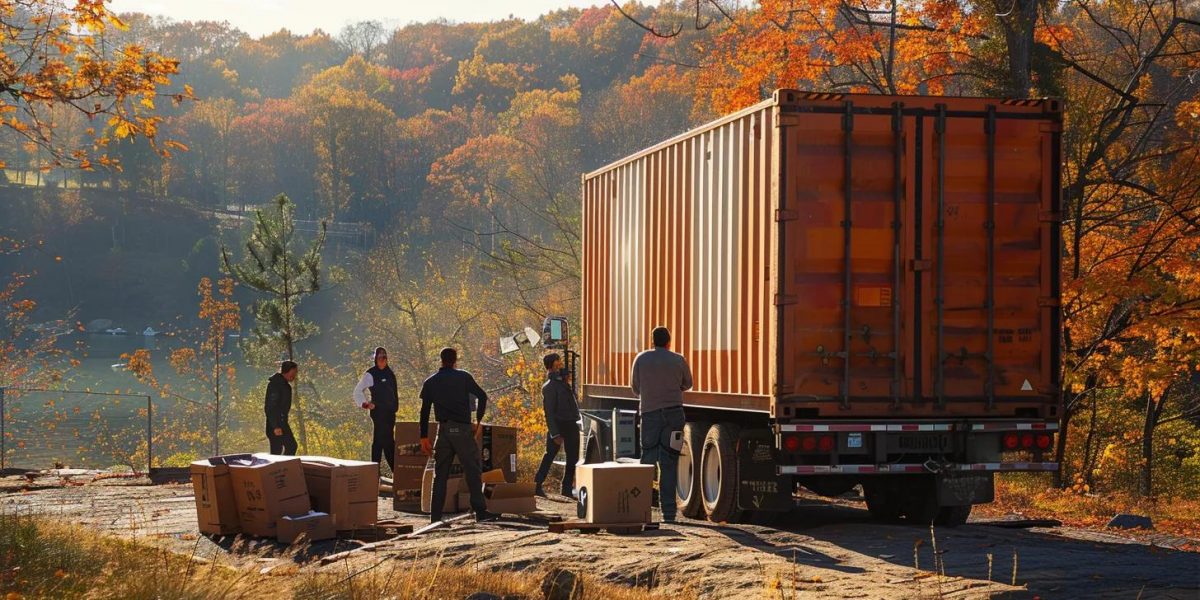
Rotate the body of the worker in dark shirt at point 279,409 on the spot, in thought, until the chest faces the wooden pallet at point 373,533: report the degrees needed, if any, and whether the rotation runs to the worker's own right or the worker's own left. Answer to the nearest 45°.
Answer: approximately 90° to the worker's own right

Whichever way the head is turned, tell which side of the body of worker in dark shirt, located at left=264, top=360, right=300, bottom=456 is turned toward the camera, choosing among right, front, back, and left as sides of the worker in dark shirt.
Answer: right

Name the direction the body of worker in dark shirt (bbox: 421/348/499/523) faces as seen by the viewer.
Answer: away from the camera

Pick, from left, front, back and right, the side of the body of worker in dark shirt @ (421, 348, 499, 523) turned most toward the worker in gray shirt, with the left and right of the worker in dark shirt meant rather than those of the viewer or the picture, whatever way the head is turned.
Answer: right

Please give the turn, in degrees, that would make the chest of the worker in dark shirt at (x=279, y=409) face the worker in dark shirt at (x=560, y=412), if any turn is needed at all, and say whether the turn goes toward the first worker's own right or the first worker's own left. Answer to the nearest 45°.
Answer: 0° — they already face them

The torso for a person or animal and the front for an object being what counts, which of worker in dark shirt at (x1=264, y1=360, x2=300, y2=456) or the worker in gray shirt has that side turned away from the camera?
the worker in gray shirt

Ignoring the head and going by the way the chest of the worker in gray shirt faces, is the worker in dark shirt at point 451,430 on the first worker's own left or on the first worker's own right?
on the first worker's own left

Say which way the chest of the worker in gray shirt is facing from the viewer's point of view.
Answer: away from the camera

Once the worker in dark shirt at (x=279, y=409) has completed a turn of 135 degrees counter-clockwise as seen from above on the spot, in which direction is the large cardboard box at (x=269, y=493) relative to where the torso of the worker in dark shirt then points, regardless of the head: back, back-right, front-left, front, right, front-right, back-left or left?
back-left

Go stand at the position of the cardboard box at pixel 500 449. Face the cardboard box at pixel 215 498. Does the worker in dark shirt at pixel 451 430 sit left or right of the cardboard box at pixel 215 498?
left

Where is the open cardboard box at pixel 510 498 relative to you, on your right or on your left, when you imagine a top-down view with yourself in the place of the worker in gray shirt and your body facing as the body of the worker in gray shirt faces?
on your left

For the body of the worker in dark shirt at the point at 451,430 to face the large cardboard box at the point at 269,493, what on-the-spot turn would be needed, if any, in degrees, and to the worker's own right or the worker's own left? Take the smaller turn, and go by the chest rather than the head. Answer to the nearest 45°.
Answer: approximately 135° to the worker's own left

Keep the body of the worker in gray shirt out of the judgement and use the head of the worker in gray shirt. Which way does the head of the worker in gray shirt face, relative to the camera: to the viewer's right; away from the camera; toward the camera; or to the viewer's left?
away from the camera

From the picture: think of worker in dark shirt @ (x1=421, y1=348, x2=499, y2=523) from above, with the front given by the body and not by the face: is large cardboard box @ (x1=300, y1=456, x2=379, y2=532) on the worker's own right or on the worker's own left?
on the worker's own left

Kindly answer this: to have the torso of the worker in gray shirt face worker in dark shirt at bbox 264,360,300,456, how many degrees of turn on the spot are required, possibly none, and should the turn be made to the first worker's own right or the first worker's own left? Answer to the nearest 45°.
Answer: approximately 45° to the first worker's own left

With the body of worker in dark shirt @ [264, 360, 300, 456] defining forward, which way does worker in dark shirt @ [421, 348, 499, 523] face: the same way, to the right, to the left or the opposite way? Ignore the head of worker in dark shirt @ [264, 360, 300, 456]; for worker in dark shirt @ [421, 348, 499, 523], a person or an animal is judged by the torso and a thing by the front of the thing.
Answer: to the left
